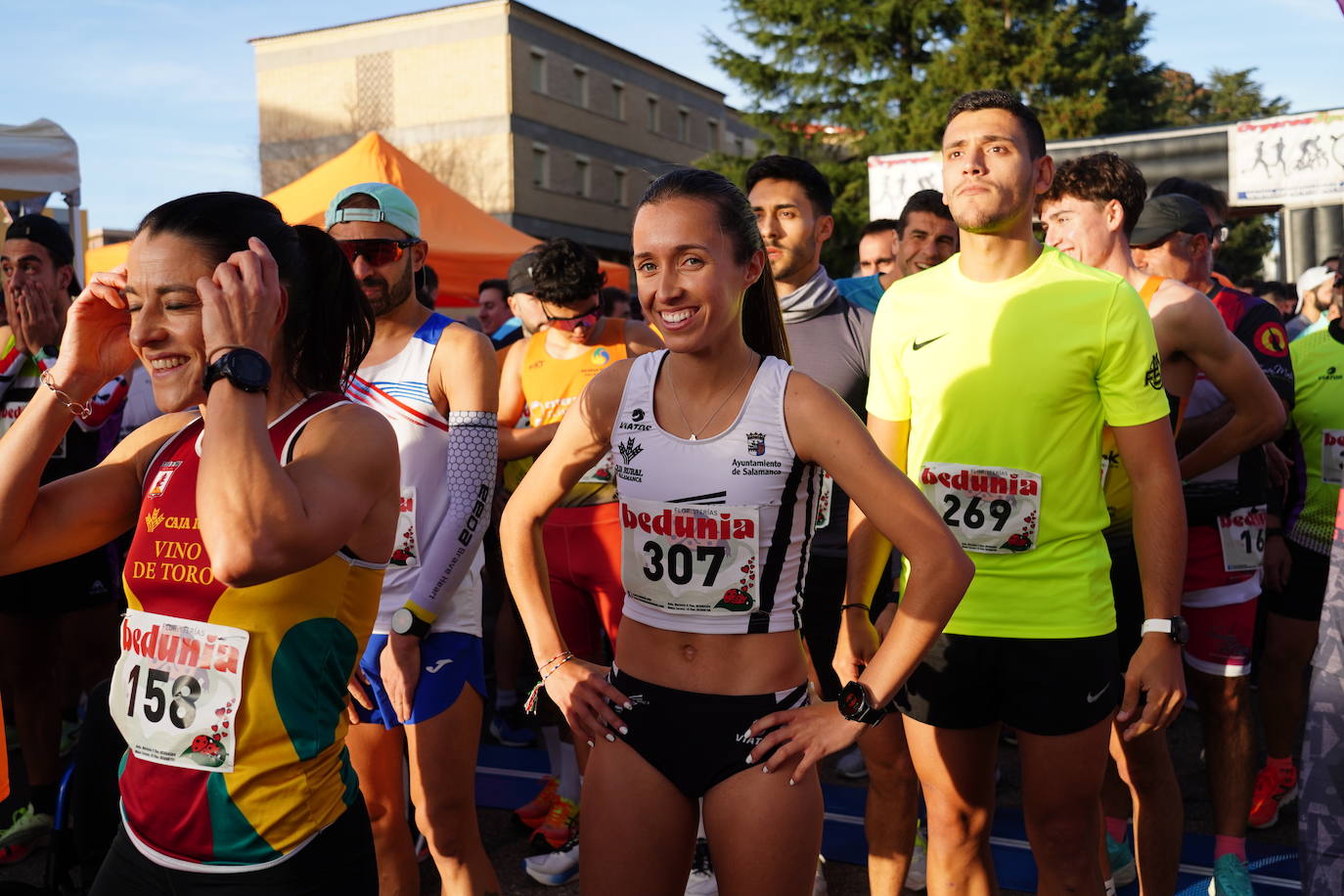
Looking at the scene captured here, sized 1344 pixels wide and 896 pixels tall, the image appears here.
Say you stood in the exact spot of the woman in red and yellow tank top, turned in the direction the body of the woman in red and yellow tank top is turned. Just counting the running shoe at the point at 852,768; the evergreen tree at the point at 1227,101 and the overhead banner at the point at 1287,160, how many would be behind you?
3

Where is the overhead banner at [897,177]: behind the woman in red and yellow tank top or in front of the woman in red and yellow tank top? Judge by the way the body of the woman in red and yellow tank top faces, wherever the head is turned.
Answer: behind

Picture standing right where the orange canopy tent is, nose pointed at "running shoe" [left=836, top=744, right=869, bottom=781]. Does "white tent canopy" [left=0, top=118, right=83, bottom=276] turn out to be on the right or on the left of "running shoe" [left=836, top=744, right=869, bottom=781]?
right

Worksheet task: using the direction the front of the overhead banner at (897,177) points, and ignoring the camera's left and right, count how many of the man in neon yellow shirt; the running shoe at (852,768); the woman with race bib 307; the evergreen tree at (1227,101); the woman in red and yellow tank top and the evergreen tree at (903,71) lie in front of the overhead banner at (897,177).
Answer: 4

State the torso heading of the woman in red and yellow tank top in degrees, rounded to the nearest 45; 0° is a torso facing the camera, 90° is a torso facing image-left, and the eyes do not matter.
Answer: approximately 45°

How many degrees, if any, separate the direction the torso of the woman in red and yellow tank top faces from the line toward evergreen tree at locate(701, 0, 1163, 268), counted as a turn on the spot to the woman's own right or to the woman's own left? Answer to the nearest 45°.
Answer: approximately 180°

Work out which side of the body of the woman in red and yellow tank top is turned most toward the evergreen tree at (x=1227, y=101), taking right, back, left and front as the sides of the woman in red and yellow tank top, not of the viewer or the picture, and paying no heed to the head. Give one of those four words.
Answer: back

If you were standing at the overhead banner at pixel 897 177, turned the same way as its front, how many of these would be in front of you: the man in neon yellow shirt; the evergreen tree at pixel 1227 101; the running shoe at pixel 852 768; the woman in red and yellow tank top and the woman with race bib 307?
4

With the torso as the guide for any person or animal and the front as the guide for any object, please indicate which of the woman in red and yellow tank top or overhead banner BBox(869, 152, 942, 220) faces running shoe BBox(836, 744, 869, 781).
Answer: the overhead banner

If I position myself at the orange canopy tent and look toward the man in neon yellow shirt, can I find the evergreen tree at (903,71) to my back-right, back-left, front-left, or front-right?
back-left
